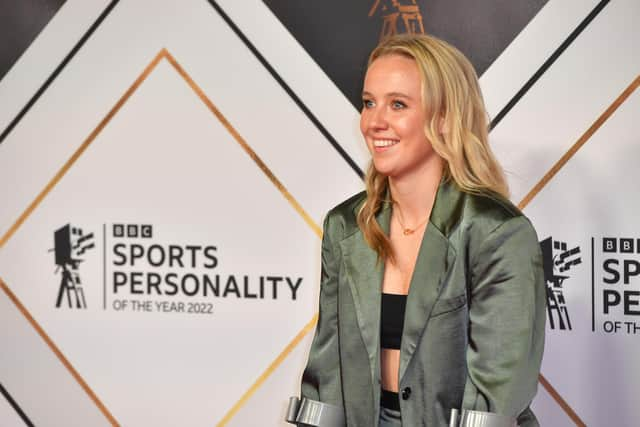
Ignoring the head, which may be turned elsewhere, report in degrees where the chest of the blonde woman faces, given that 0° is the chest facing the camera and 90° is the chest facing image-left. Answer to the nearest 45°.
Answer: approximately 45°
